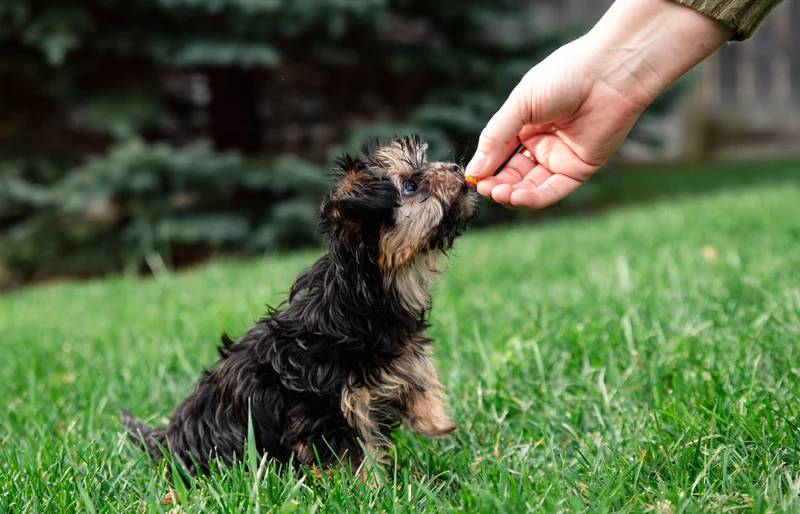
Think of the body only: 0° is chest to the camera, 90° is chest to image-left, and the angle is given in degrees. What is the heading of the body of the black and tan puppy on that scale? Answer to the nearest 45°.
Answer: approximately 270°
